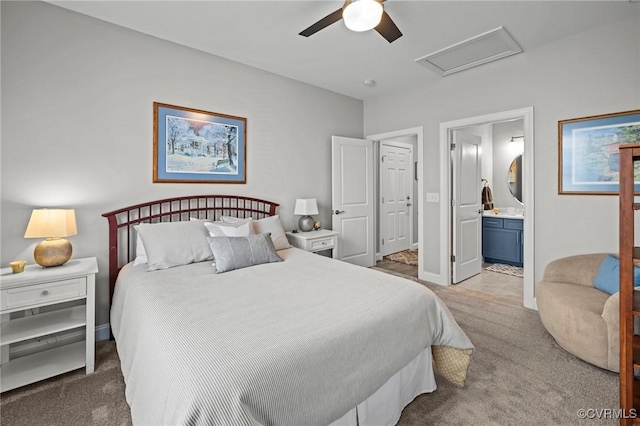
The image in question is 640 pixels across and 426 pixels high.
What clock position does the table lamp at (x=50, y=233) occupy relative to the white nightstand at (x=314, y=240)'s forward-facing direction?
The table lamp is roughly at 3 o'clock from the white nightstand.

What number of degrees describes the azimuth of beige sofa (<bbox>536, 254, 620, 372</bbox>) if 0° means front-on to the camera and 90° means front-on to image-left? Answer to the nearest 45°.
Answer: approximately 45°

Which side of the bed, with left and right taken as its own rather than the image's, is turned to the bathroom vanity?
left

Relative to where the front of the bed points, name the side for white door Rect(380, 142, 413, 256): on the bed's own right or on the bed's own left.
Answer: on the bed's own left

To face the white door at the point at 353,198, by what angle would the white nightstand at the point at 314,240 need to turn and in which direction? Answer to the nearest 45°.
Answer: approximately 90° to its left

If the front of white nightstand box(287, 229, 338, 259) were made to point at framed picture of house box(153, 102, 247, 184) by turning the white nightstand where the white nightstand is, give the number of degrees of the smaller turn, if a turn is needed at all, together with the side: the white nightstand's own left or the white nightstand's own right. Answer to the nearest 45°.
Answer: approximately 90° to the white nightstand's own right

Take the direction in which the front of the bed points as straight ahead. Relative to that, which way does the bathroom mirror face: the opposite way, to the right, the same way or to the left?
to the right

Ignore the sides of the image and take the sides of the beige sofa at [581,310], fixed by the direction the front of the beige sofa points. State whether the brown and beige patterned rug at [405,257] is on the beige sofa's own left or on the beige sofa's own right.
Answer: on the beige sofa's own right

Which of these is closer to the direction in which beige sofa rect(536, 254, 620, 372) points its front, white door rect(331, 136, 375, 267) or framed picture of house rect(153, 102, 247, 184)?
the framed picture of house
